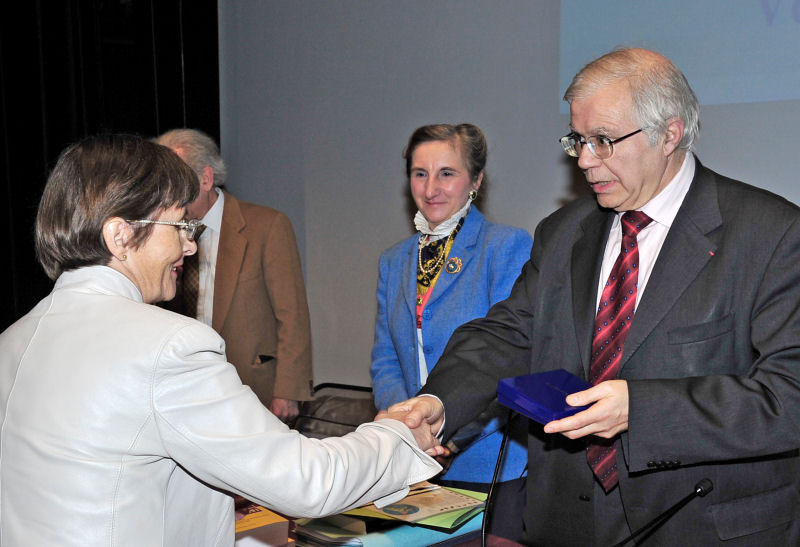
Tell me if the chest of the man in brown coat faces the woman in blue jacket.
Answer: no

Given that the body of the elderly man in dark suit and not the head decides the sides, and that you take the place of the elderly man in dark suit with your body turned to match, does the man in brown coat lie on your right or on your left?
on your right

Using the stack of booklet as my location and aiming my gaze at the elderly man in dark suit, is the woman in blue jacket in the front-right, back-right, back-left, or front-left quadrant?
front-left

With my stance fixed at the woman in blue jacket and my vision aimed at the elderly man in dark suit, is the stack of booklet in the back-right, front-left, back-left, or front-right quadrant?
front-right

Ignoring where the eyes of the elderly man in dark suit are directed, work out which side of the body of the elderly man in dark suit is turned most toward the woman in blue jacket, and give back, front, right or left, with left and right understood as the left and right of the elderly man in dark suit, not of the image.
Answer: right

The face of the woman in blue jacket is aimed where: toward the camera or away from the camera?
toward the camera

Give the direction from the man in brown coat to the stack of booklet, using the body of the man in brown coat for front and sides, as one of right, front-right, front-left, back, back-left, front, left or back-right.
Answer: front-left

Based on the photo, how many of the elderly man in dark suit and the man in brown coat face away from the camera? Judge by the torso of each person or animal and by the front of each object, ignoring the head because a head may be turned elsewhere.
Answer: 0

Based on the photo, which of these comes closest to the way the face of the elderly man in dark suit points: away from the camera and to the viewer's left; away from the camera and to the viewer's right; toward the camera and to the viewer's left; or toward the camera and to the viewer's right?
toward the camera and to the viewer's left

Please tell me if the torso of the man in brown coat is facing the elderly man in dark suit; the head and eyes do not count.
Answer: no
